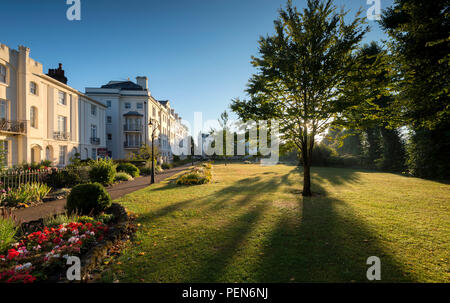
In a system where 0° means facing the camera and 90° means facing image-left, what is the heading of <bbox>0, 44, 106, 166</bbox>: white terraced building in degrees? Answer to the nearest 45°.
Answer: approximately 315°

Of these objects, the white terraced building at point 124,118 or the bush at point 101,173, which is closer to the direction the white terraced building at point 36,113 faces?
the bush

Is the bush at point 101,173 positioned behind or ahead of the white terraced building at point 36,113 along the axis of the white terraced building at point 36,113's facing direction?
ahead

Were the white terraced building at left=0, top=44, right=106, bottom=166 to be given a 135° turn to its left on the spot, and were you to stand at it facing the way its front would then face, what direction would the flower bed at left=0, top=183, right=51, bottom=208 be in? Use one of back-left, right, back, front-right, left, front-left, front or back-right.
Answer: back
